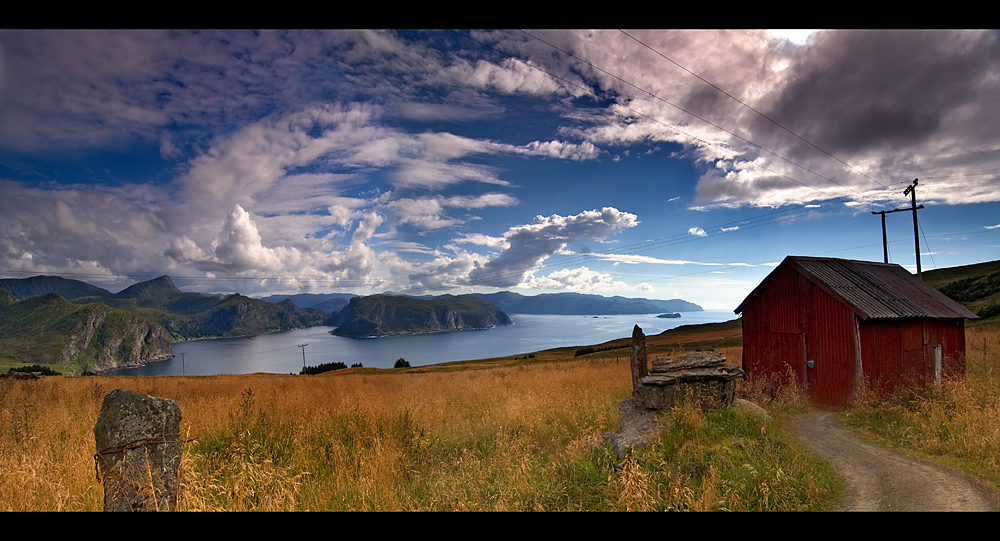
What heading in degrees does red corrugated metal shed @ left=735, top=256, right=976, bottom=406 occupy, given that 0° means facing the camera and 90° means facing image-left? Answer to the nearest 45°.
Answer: approximately 45°

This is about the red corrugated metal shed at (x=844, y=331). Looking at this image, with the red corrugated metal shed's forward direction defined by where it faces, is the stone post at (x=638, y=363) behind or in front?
in front

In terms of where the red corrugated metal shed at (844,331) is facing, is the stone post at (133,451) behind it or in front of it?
in front

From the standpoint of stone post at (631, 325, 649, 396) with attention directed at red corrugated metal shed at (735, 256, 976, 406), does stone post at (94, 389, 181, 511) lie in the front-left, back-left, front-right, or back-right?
back-right
